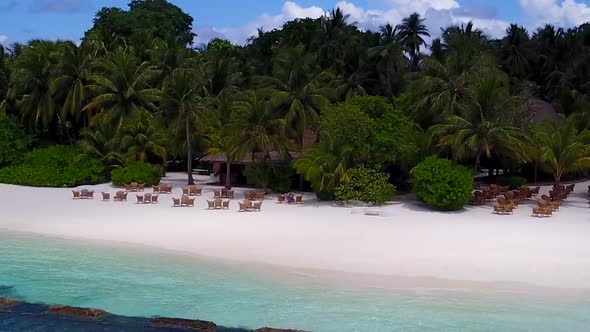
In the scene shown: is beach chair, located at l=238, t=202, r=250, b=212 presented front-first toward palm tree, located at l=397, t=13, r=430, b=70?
no

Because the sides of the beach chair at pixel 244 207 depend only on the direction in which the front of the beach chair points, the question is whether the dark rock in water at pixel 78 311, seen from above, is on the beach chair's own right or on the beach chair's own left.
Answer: on the beach chair's own right

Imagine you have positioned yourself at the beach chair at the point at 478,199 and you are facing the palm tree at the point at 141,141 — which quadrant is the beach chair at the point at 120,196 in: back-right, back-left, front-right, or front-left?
front-left

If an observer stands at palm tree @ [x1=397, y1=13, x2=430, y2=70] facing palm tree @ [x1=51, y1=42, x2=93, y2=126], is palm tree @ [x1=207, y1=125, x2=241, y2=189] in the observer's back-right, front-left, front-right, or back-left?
front-left

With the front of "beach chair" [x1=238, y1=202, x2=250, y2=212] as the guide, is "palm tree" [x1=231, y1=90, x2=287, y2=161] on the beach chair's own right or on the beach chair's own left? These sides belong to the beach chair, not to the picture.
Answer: on the beach chair's own left

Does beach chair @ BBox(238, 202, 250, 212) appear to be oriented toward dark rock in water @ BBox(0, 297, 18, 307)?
no

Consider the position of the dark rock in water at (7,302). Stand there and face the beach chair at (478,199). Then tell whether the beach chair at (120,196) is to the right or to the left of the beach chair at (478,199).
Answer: left

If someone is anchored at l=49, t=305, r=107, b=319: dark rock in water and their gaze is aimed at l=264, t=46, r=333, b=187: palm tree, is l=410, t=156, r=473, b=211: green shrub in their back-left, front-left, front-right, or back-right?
front-right

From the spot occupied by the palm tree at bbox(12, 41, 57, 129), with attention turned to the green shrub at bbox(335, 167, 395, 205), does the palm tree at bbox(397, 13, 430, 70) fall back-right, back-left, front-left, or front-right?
front-left

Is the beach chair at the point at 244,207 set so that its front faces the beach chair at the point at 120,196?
no
